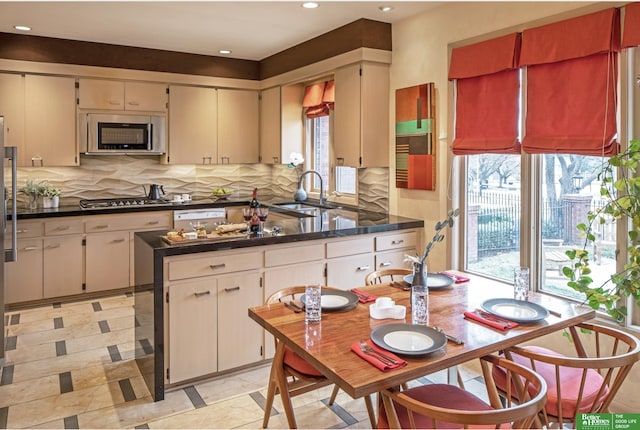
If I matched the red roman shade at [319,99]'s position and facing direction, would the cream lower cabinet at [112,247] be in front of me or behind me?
in front

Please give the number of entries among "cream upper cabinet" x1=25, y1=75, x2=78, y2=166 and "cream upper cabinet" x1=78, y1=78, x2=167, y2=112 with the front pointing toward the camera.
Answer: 2

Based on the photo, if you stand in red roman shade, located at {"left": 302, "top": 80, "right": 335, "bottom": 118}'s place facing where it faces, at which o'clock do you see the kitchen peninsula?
The kitchen peninsula is roughly at 11 o'clock from the red roman shade.

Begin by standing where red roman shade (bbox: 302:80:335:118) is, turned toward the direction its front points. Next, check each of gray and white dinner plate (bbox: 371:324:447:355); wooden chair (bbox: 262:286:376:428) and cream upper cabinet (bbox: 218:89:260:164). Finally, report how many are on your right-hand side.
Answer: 1

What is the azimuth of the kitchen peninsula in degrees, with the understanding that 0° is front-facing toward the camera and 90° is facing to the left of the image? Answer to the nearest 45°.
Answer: approximately 315°

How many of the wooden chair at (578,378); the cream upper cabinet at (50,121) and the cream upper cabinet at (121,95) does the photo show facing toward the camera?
2

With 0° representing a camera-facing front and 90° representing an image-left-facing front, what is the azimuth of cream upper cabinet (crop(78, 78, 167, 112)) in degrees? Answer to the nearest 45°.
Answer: approximately 0°

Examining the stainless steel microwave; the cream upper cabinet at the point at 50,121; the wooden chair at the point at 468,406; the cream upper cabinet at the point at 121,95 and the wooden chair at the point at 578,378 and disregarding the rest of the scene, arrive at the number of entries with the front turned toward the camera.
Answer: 3

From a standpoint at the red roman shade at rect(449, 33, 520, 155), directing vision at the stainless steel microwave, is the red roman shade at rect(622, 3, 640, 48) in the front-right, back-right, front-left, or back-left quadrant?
back-left

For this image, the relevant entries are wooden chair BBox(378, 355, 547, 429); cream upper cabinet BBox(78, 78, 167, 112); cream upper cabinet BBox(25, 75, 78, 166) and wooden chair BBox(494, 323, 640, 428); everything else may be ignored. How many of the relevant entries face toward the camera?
2

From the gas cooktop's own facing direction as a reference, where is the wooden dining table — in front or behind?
in front
